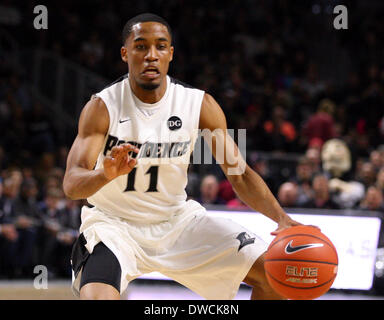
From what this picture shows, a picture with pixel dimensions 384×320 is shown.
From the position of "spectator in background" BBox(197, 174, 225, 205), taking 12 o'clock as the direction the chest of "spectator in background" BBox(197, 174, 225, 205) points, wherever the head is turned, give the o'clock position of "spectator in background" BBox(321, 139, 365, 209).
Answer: "spectator in background" BBox(321, 139, 365, 209) is roughly at 8 o'clock from "spectator in background" BBox(197, 174, 225, 205).

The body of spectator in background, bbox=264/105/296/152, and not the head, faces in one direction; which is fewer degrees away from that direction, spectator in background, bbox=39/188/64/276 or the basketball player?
the basketball player

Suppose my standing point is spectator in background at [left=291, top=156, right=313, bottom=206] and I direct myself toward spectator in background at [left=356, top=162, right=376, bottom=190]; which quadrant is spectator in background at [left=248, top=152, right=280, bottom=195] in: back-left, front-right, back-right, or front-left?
back-left

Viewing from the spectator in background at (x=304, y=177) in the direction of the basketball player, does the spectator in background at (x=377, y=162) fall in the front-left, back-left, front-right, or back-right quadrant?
back-left

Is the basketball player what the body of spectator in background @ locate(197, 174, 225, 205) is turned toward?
yes

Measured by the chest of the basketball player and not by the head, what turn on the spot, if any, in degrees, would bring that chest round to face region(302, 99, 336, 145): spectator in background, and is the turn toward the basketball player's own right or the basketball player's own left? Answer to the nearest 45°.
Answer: approximately 180°

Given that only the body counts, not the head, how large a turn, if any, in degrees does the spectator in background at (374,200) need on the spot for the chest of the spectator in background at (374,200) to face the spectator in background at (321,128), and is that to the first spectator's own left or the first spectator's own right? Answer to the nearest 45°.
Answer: approximately 180°

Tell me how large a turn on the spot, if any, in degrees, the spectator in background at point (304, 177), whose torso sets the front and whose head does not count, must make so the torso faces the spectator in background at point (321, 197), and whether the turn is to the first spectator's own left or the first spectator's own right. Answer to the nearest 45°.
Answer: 0° — they already face them

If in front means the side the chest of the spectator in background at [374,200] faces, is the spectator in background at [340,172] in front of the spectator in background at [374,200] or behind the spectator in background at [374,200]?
behind

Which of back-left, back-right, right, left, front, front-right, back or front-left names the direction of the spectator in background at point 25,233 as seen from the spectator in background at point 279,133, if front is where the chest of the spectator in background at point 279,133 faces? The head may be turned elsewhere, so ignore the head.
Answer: front-right

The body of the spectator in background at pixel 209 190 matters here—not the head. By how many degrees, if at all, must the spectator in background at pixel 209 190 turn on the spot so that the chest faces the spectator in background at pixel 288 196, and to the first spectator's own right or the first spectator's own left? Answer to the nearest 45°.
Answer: approximately 90° to the first spectator's own left
